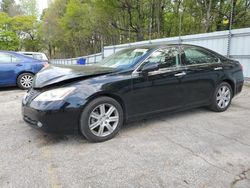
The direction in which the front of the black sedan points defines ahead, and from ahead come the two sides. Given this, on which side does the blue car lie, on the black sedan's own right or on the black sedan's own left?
on the black sedan's own right

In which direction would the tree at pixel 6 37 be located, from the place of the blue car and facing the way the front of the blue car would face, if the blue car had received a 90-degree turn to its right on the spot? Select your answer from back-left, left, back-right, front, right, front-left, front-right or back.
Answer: front

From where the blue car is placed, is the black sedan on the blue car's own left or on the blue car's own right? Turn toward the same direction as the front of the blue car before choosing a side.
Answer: on the blue car's own left

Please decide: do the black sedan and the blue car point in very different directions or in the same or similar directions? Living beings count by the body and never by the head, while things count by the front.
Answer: same or similar directions

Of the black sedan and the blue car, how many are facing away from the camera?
0

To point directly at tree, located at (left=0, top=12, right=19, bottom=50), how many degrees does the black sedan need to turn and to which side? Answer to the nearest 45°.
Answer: approximately 90° to its right

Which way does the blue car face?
to the viewer's left

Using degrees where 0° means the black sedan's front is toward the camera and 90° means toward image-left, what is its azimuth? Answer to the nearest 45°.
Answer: approximately 45°
